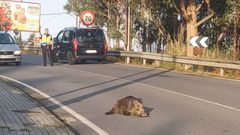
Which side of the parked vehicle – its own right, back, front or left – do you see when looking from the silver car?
left

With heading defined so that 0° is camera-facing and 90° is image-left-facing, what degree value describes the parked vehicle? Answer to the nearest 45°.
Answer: approximately 135°
